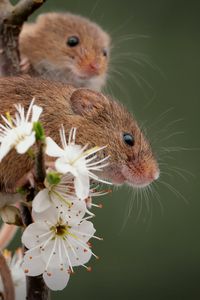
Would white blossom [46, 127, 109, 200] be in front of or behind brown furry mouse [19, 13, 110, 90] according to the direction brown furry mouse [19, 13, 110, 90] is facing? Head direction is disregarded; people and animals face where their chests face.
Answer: in front

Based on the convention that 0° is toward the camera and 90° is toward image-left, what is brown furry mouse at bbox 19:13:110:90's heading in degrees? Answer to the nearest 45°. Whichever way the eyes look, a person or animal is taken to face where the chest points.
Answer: approximately 315°

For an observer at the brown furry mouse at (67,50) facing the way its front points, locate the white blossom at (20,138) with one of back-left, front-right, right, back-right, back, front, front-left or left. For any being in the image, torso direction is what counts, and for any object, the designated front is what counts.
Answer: front-right
